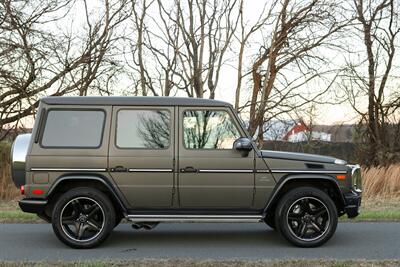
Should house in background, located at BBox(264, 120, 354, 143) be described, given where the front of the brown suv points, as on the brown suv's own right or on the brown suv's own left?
on the brown suv's own left

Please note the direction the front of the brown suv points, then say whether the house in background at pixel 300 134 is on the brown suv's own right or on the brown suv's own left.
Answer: on the brown suv's own left

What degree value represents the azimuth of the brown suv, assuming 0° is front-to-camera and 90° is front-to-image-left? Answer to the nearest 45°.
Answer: approximately 270°
